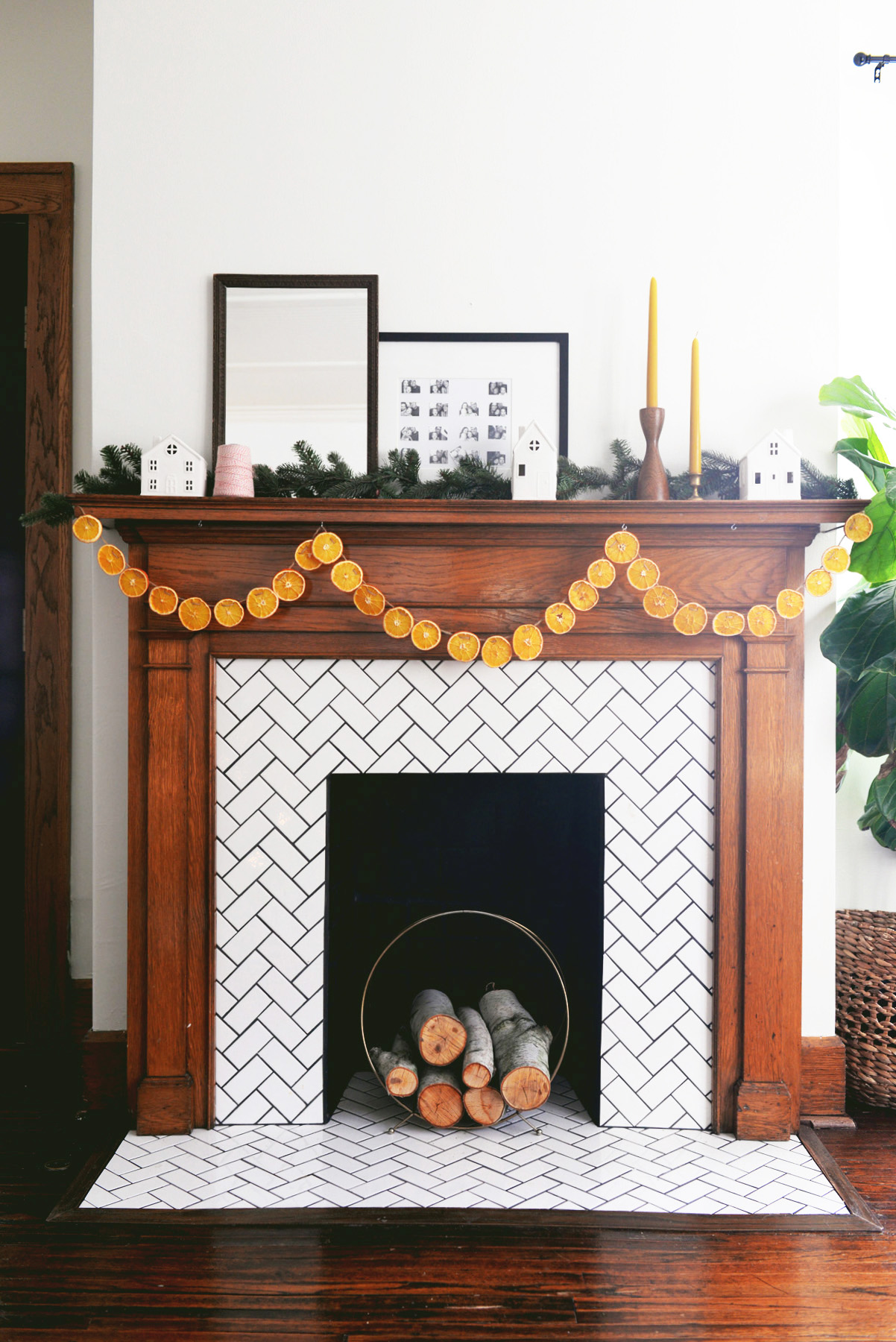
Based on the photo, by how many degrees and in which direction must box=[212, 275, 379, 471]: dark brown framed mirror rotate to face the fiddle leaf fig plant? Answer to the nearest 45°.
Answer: approximately 90° to its left

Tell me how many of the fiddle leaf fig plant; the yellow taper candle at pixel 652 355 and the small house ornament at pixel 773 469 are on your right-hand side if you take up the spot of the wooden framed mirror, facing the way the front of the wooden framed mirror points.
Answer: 0

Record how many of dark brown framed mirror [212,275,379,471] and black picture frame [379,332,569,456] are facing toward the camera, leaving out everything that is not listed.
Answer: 2

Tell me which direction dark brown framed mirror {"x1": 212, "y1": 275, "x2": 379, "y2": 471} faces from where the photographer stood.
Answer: facing the viewer

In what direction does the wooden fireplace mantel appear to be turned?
toward the camera

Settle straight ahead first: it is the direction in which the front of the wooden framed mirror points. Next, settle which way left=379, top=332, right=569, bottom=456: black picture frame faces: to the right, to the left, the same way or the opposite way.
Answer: the same way

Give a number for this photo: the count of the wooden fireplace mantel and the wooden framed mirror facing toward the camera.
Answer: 2

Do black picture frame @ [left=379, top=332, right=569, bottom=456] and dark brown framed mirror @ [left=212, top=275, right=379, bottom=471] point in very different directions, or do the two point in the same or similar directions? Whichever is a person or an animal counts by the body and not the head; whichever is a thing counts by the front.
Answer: same or similar directions

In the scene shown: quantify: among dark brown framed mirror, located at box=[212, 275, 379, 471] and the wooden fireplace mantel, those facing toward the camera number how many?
2
